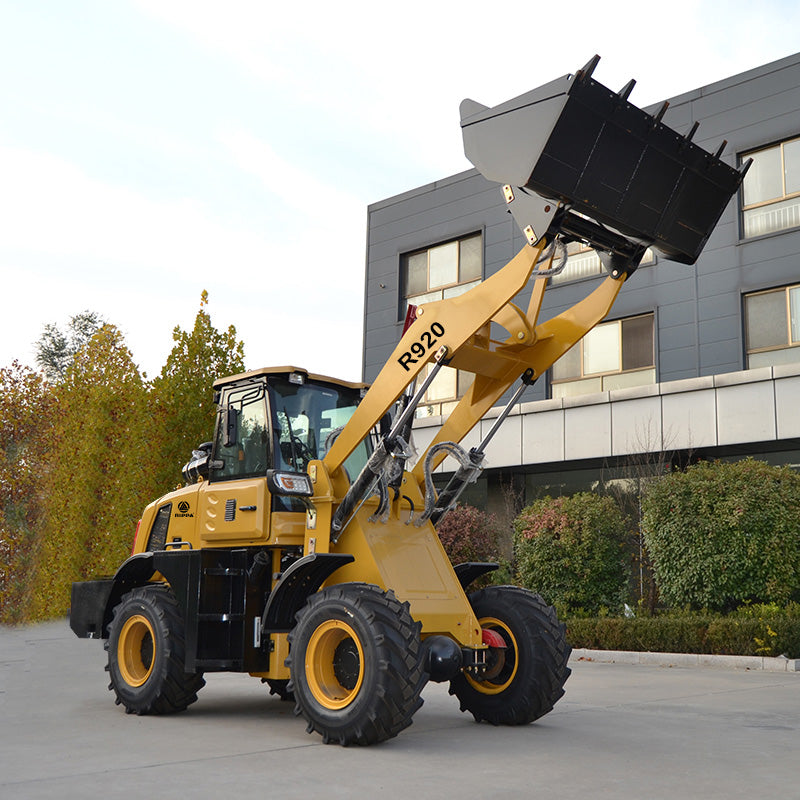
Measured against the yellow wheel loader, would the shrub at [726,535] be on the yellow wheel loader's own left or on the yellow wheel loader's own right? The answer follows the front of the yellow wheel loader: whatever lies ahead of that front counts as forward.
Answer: on the yellow wheel loader's own left

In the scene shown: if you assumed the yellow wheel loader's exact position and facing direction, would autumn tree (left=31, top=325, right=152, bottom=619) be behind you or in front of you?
behind

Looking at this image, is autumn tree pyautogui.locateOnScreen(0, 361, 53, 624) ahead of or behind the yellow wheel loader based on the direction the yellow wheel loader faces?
behind

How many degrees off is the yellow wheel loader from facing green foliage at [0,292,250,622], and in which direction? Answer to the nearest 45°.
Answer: approximately 180°

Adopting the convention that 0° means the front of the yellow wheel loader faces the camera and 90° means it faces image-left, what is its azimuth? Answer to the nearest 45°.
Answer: approximately 315°

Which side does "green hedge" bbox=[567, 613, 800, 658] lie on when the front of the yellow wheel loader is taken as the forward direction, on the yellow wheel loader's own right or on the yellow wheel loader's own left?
on the yellow wheel loader's own left

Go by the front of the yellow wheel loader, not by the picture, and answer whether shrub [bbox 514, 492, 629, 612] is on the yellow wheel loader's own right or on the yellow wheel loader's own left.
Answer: on the yellow wheel loader's own left

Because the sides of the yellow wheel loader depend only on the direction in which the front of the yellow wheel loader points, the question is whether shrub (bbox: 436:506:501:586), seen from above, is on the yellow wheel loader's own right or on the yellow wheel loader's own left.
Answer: on the yellow wheel loader's own left
